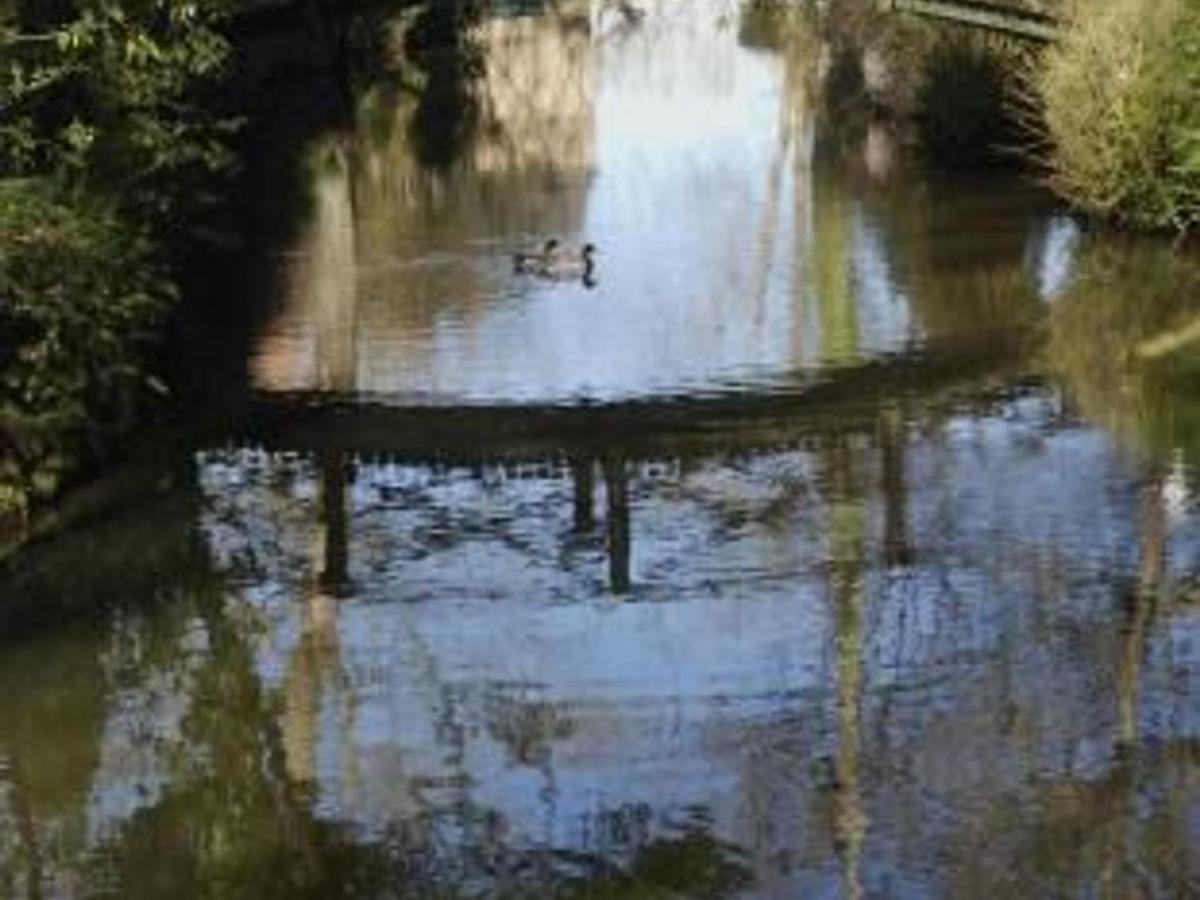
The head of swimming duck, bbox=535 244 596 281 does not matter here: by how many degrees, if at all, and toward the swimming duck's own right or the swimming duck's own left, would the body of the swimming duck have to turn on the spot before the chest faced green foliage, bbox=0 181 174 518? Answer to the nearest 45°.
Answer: approximately 90° to the swimming duck's own right

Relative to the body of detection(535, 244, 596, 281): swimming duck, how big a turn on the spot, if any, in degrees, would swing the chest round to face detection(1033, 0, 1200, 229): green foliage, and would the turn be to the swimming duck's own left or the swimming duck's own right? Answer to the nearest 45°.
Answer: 0° — it already faces it

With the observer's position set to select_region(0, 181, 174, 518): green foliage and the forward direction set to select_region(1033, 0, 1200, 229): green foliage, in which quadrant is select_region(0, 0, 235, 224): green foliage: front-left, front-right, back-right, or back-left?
front-left

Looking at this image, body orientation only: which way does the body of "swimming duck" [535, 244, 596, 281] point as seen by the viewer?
to the viewer's right
